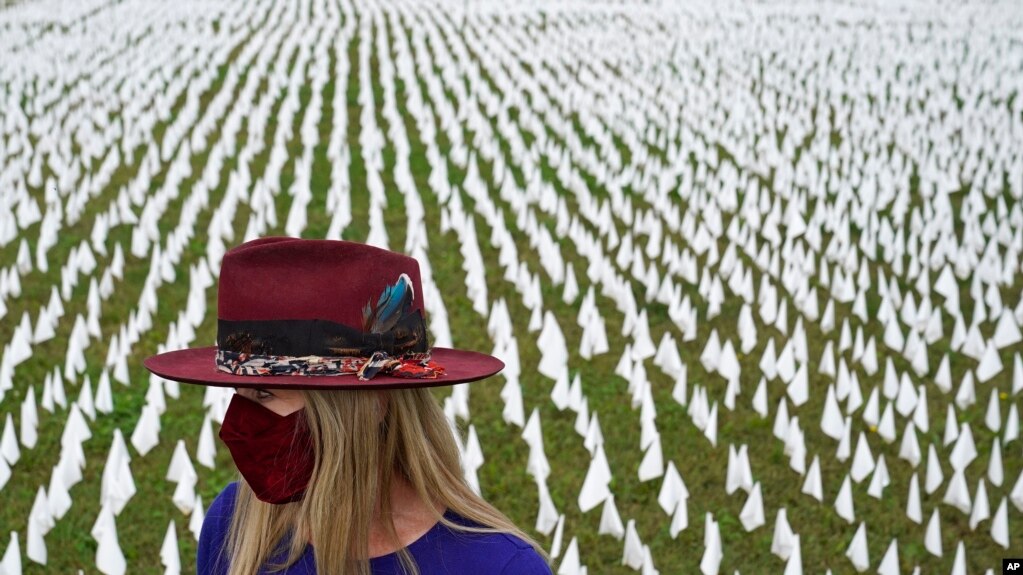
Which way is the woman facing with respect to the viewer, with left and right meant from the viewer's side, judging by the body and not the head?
facing the viewer and to the left of the viewer

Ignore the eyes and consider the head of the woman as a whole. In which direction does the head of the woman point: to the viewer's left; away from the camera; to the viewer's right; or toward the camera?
to the viewer's left
